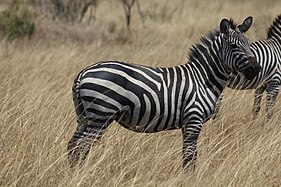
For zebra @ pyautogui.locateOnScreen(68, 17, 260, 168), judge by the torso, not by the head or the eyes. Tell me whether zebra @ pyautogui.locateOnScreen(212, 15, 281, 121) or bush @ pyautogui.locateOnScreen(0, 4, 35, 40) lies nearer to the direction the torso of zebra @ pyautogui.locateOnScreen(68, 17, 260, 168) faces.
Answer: the zebra

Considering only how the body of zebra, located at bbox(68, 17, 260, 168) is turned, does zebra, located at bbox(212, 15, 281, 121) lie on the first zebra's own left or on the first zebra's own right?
on the first zebra's own left

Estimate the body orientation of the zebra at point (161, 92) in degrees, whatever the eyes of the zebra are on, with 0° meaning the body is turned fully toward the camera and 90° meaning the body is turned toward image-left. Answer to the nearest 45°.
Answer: approximately 270°

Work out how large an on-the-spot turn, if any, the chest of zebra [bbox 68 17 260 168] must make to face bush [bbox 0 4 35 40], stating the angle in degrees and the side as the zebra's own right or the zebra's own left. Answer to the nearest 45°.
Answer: approximately 135° to the zebra's own left
